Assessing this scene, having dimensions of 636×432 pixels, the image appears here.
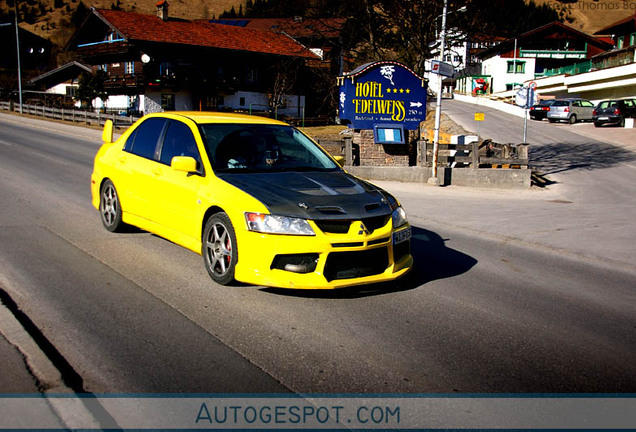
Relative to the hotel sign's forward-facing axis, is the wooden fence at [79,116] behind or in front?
behind

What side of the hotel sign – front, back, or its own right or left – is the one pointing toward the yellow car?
front

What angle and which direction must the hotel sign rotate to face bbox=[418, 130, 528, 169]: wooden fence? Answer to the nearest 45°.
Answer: approximately 90° to its left

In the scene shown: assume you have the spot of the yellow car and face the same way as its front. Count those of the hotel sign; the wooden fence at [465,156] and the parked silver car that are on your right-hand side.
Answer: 0

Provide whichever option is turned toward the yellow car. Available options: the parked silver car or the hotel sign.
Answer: the hotel sign

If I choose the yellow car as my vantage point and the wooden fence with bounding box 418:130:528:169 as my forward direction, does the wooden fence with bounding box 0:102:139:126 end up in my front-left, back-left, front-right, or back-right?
front-left

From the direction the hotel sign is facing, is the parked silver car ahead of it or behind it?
behind

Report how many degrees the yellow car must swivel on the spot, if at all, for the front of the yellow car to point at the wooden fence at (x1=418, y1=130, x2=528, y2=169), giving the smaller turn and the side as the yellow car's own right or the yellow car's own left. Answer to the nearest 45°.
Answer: approximately 90° to the yellow car's own left

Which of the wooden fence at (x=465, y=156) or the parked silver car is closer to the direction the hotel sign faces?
the wooden fence

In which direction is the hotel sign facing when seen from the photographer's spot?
facing the viewer

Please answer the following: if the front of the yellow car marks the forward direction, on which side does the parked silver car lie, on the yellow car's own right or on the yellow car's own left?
on the yellow car's own left
